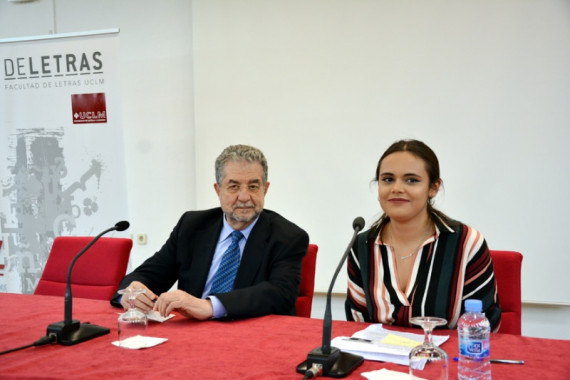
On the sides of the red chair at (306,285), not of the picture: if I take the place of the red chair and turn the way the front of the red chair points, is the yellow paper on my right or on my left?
on my left

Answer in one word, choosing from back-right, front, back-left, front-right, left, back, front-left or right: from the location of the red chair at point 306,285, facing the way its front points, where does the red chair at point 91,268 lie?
front-right

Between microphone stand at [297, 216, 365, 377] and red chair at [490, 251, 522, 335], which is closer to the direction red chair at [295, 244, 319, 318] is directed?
the microphone stand

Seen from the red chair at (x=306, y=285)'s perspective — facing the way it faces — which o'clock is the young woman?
The young woman is roughly at 9 o'clock from the red chair.

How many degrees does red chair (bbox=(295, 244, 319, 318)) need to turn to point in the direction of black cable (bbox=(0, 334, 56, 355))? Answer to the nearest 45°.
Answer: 0° — it already faces it

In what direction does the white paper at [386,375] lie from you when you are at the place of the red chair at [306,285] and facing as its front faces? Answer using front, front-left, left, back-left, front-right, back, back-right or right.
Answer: front-left

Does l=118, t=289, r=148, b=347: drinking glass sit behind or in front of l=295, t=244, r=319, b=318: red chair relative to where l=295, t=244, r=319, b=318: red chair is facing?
in front

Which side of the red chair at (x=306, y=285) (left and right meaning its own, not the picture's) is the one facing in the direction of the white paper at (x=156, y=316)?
front

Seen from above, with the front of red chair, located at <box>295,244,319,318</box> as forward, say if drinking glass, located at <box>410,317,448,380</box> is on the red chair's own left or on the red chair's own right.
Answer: on the red chair's own left

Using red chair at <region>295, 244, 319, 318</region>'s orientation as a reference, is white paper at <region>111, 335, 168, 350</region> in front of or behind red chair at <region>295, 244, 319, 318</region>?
in front

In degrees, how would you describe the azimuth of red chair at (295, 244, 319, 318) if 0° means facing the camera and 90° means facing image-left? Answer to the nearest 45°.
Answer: approximately 45°

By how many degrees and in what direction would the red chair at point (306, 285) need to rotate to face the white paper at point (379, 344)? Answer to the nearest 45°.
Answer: approximately 45° to its left
